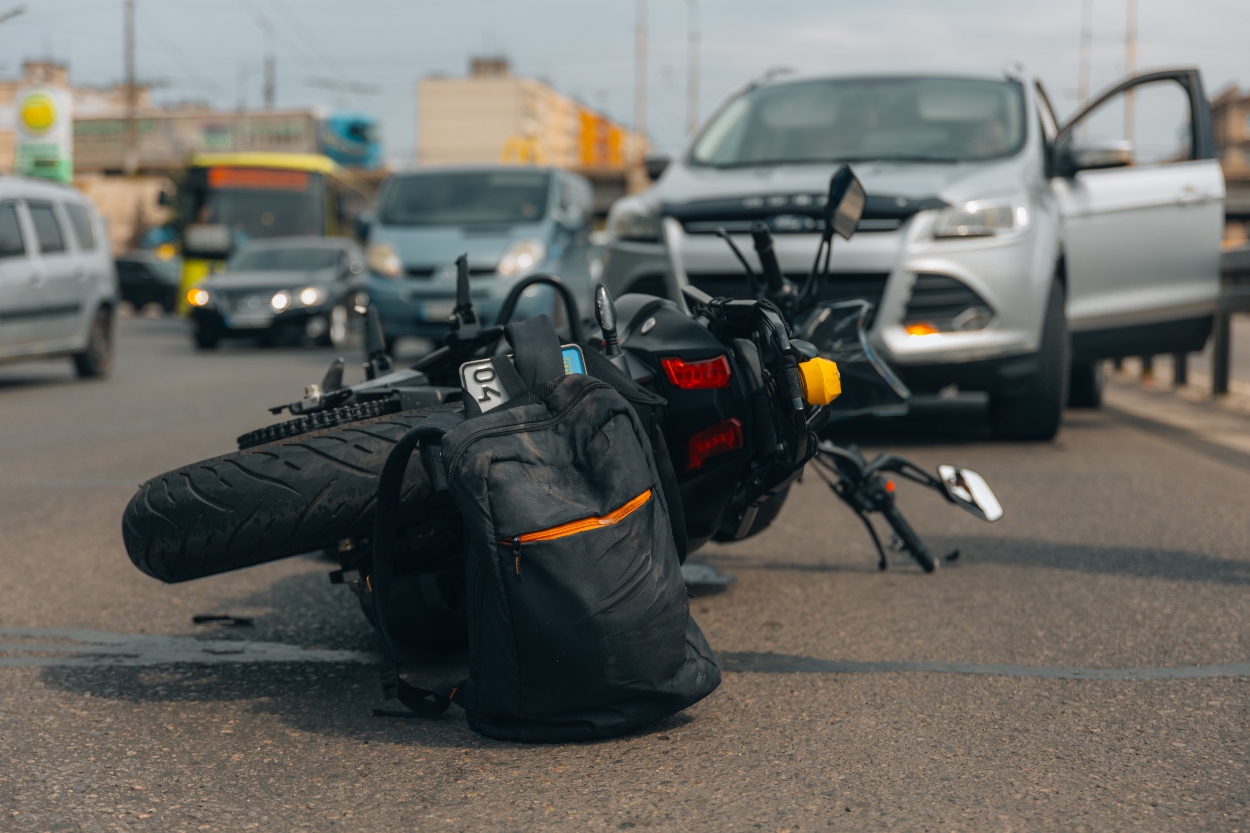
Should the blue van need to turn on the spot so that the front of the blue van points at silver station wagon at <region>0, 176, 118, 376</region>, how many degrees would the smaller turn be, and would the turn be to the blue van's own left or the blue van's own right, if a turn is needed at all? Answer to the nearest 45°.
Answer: approximately 45° to the blue van's own right

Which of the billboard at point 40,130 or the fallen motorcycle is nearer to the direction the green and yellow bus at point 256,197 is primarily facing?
the fallen motorcycle

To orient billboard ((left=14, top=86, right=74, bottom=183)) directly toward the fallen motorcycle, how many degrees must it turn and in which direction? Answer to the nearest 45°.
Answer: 0° — it already faces it

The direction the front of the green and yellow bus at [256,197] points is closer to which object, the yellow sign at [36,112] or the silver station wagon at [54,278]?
the silver station wagon

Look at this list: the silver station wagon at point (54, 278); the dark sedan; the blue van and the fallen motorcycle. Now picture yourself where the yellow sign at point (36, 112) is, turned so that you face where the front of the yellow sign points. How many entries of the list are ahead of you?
4

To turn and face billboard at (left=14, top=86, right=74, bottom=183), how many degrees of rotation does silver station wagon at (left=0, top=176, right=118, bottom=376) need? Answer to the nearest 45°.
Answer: approximately 135° to its right

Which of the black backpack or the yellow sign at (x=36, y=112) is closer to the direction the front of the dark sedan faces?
the black backpack

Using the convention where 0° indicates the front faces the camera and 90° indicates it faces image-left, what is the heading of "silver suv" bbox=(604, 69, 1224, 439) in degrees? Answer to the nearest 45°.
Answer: approximately 0°
